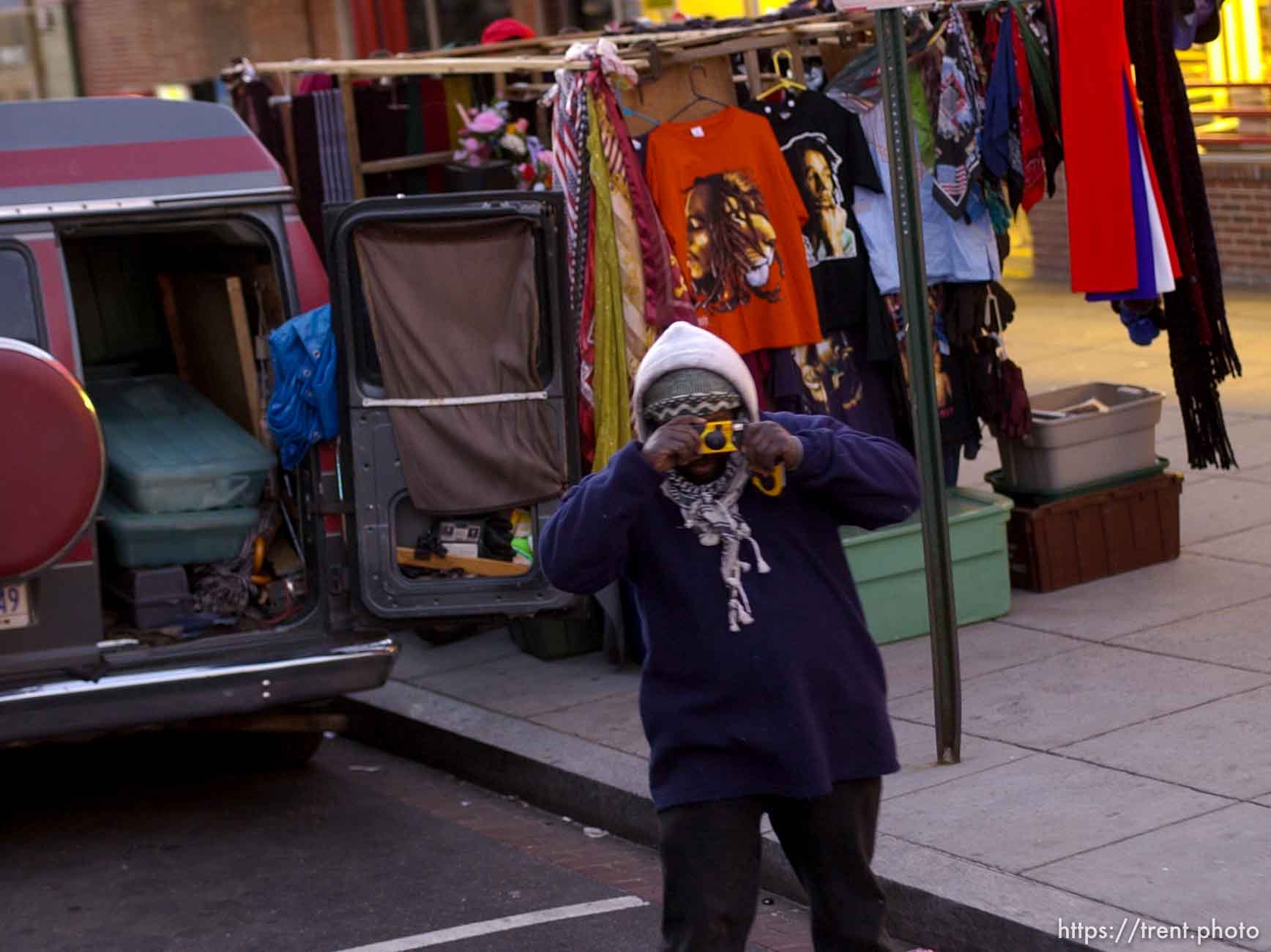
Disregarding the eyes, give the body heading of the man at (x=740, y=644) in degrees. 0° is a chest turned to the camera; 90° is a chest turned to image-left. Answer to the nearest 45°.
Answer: approximately 0°

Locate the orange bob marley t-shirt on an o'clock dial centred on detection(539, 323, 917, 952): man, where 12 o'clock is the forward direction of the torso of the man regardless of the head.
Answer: The orange bob marley t-shirt is roughly at 6 o'clock from the man.

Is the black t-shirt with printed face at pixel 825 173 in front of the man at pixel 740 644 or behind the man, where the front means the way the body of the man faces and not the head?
behind

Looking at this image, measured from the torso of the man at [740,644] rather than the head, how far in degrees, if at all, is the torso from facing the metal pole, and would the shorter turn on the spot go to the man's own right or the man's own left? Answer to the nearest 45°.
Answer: approximately 180°

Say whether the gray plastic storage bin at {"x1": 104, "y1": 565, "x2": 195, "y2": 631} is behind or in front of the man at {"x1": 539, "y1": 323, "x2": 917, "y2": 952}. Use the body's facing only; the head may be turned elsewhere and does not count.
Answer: behind

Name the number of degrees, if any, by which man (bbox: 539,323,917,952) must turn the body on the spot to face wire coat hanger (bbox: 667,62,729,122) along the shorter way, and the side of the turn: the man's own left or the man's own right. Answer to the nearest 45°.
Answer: approximately 180°

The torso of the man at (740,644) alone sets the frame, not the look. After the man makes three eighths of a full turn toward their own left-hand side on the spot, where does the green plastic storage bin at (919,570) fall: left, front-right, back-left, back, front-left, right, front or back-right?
front-left

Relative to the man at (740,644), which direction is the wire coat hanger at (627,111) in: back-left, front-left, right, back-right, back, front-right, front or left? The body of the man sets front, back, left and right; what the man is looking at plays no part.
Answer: back

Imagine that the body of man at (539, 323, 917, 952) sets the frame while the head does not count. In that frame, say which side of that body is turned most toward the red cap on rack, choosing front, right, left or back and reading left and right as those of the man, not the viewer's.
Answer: back

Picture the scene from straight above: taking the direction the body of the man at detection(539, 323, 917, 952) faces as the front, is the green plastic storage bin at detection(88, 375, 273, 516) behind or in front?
behind

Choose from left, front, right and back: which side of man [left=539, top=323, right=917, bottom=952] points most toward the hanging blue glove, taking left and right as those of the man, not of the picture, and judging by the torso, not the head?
back
